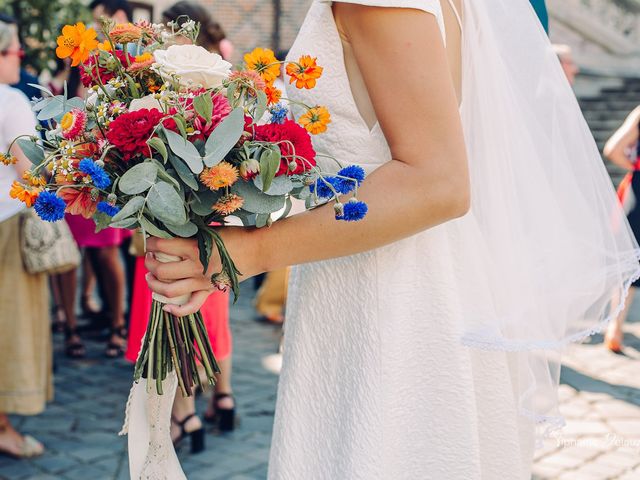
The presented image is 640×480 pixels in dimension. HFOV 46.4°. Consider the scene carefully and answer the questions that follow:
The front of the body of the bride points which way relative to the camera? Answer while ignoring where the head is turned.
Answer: to the viewer's left

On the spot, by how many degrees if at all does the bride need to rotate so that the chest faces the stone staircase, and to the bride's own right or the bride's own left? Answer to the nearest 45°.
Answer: approximately 90° to the bride's own right

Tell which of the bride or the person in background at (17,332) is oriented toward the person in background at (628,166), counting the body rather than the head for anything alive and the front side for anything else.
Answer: the person in background at (17,332)

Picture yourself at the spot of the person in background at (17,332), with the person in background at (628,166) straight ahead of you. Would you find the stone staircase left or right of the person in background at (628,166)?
left

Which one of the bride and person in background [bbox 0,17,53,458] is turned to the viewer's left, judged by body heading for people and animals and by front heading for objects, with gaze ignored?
the bride

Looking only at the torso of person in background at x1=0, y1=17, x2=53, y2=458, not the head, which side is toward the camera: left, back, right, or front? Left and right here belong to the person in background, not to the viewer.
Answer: right

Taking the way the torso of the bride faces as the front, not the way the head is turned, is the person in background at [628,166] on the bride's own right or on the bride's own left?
on the bride's own right

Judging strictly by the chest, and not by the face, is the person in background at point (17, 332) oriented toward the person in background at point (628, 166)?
yes

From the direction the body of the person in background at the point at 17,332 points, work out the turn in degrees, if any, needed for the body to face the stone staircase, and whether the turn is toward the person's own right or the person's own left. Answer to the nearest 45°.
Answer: approximately 45° to the person's own left
